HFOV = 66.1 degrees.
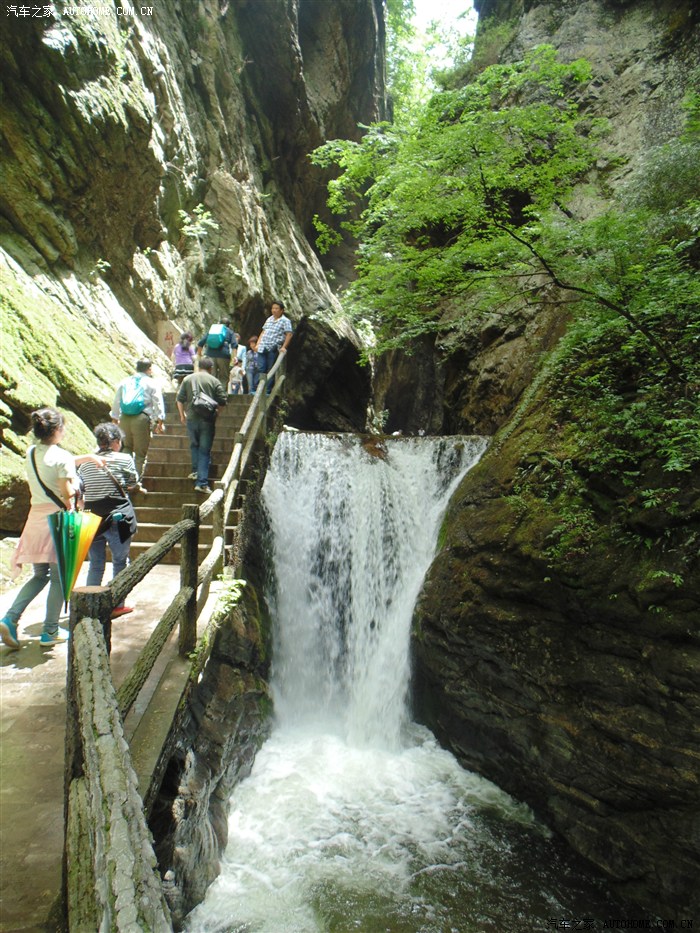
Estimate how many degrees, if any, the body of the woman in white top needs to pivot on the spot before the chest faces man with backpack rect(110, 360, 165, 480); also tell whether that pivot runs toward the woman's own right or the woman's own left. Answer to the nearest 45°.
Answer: approximately 45° to the woman's own left

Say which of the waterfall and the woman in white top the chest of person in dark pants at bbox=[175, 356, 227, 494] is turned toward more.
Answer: the waterfall

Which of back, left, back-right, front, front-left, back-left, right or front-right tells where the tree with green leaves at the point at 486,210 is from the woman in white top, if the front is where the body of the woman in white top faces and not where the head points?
front-right

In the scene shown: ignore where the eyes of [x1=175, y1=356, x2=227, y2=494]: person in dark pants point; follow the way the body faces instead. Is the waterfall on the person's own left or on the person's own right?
on the person's own right

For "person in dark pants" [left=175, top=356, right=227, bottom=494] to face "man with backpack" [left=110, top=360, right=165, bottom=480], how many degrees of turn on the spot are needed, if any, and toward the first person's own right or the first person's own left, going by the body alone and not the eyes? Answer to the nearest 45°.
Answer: approximately 45° to the first person's own left

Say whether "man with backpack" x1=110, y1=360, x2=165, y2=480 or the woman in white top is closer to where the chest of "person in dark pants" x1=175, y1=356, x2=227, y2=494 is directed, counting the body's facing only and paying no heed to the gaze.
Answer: the man with backpack

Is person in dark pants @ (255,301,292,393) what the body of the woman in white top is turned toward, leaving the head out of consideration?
yes

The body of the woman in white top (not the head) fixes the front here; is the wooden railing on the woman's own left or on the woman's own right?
on the woman's own right

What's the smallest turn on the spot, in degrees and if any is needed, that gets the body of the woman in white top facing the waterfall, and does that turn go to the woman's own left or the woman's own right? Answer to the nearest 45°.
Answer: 0° — they already face it

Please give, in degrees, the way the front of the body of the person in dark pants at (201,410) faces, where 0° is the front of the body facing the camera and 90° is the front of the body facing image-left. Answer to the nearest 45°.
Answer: approximately 180°

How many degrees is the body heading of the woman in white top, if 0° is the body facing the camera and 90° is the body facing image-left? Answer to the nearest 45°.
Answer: approximately 225°
